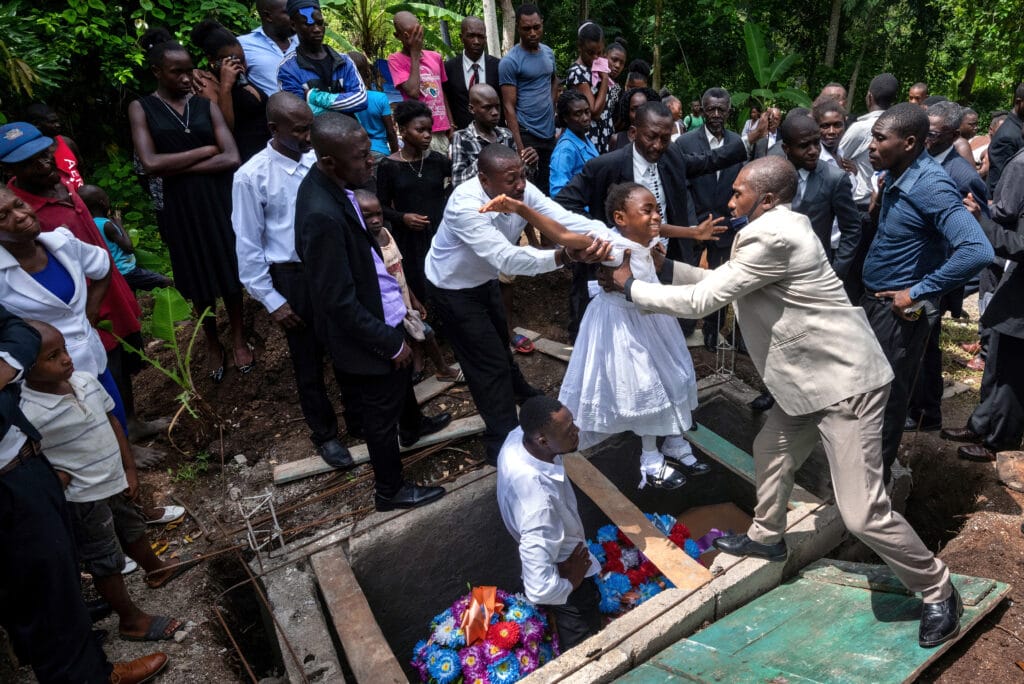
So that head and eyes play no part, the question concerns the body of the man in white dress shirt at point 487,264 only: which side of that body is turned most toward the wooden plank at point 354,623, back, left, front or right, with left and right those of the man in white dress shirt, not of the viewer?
right

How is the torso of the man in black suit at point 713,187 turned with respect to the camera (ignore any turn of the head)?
toward the camera

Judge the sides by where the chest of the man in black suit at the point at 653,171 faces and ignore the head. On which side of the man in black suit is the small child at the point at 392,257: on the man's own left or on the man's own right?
on the man's own right

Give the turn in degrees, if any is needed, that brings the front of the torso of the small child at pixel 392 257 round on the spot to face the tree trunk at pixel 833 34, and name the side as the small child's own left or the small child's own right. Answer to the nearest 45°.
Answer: approximately 90° to the small child's own left

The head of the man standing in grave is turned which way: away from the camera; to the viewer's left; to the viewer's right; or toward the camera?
to the viewer's right

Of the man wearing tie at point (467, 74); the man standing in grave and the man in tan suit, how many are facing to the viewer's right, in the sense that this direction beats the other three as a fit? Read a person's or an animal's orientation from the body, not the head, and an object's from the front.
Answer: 1

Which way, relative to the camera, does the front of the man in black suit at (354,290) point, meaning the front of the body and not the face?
to the viewer's right

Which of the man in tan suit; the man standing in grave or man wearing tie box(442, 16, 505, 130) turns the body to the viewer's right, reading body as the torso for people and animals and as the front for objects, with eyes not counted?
the man standing in grave

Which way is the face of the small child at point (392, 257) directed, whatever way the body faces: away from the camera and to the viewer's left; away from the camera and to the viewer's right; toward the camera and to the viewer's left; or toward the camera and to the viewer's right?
toward the camera and to the viewer's right

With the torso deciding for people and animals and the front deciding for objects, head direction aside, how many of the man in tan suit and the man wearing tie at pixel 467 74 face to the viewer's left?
1

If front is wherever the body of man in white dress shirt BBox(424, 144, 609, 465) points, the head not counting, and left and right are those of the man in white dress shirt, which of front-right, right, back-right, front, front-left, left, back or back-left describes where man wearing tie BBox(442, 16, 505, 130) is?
back-left

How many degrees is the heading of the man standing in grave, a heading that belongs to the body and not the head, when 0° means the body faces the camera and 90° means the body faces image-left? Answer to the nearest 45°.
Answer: approximately 270°
